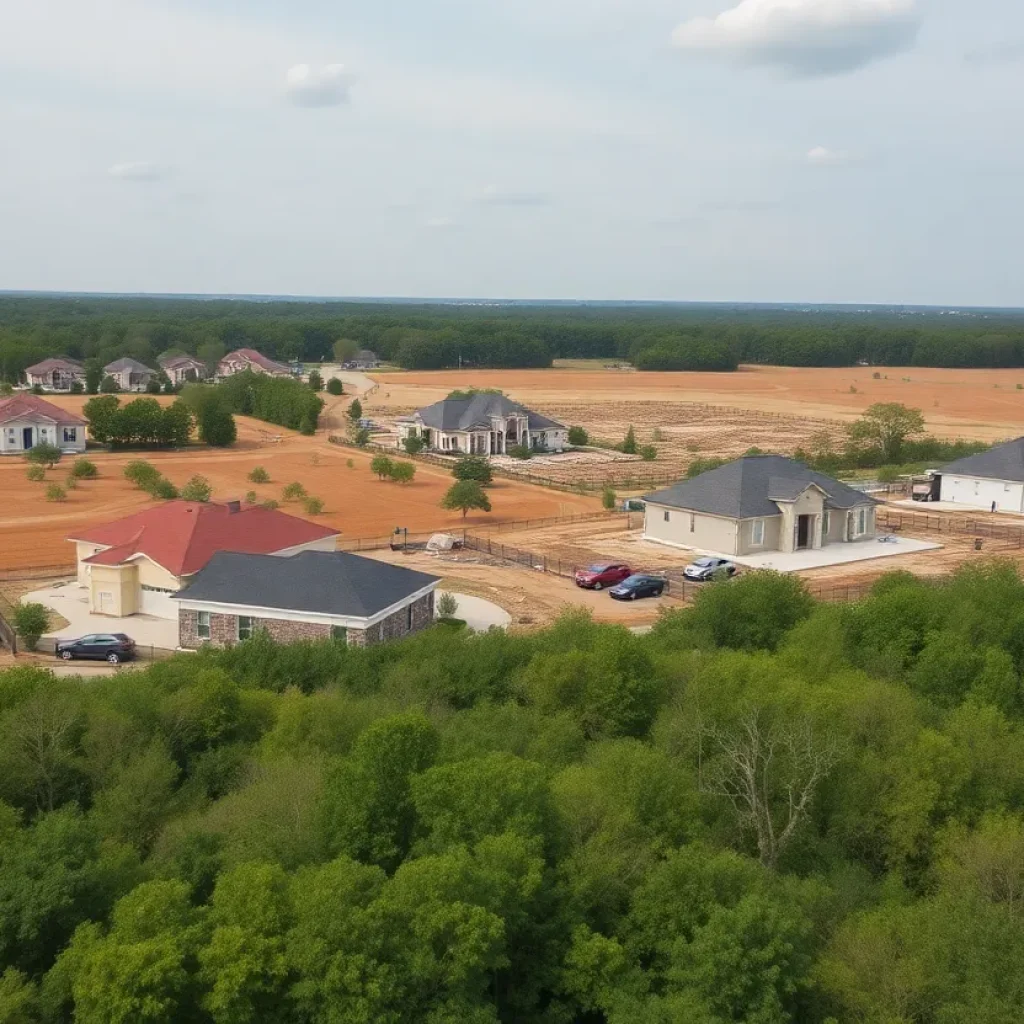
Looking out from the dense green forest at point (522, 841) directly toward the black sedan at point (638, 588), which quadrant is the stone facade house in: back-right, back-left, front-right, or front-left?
front-left

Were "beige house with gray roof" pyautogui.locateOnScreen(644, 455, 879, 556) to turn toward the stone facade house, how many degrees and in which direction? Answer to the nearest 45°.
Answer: approximately 90° to its right

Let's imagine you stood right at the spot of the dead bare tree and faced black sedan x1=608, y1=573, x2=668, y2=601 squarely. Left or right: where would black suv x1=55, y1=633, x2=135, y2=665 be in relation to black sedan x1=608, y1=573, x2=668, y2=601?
left

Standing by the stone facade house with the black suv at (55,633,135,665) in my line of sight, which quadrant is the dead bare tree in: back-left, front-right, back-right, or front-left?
back-left

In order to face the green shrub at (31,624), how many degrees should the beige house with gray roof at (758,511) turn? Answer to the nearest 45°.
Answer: approximately 90° to its right

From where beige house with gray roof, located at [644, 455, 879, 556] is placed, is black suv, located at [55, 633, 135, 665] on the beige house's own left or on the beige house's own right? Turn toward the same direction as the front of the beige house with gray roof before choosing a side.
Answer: on the beige house's own right

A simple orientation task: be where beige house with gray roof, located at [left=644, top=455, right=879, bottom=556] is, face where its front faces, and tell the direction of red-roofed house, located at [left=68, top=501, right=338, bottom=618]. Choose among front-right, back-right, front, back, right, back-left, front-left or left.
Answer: right

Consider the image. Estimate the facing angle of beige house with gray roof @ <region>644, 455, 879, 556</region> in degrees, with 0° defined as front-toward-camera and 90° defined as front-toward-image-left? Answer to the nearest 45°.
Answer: approximately 315°

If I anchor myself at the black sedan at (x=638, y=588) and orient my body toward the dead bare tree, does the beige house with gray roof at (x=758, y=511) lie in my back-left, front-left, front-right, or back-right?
back-left

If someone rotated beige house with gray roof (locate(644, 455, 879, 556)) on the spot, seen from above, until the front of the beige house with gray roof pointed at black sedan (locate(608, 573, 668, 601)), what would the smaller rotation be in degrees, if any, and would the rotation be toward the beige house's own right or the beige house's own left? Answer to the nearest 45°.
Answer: approximately 45° to the beige house's own right

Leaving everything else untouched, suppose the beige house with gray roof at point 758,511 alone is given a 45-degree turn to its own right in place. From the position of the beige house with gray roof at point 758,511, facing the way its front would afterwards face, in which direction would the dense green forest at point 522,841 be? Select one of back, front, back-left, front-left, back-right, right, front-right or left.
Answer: front
